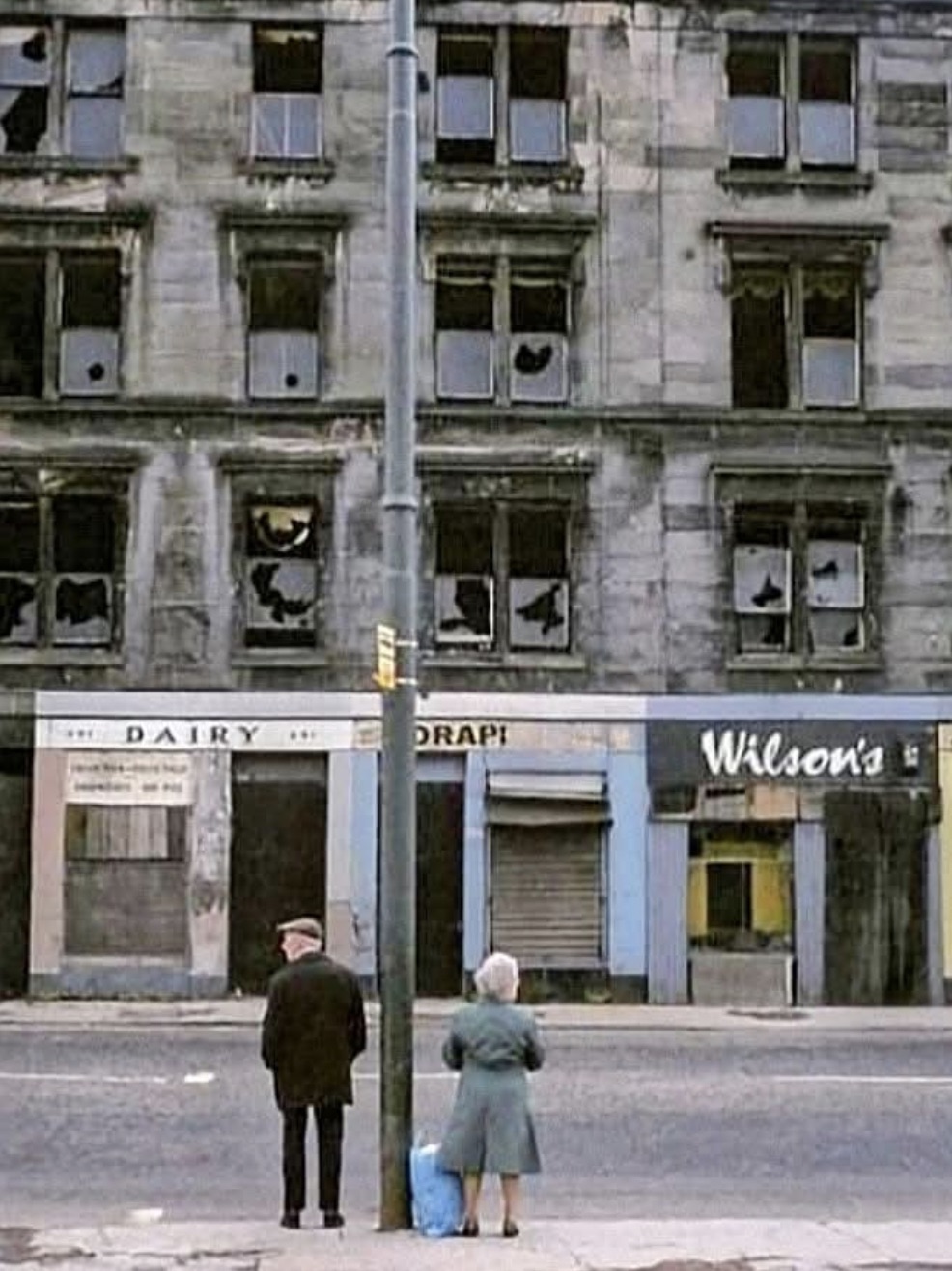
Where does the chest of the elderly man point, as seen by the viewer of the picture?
away from the camera

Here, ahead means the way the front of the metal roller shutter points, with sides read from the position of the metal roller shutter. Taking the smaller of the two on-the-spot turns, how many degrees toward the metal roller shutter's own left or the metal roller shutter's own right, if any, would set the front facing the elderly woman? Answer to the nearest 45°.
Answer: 0° — it already faces them

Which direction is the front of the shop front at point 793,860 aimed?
toward the camera

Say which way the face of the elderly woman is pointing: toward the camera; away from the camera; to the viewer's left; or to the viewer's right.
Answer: away from the camera

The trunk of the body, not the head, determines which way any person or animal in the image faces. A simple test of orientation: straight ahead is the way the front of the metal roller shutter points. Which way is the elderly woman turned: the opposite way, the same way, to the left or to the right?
the opposite way

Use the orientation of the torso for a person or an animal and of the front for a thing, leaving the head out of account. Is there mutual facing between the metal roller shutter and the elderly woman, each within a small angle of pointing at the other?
yes

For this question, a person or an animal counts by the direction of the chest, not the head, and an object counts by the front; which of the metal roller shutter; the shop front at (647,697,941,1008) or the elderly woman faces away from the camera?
the elderly woman

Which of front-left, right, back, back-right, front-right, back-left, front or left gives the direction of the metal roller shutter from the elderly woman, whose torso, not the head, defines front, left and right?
front

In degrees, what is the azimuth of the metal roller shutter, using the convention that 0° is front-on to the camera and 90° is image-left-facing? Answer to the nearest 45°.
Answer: approximately 0°

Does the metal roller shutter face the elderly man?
yes

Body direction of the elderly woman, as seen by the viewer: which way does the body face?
away from the camera

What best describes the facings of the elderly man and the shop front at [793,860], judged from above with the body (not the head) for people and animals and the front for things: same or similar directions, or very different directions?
very different directions

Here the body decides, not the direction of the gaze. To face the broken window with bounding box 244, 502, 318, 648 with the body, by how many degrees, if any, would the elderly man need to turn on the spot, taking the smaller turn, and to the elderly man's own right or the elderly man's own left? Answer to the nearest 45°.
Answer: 0° — they already face it

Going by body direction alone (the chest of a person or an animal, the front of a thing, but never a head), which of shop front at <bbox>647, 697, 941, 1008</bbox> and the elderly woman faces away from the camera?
the elderly woman
